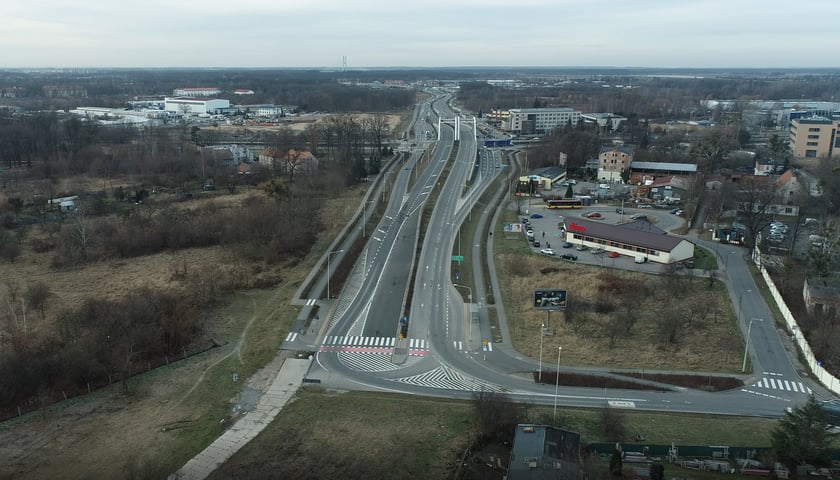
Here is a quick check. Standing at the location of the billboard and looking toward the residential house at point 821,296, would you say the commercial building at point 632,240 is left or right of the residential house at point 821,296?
left

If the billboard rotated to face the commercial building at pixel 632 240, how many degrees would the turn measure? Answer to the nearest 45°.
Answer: approximately 180°

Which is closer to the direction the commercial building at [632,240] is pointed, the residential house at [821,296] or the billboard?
the billboard

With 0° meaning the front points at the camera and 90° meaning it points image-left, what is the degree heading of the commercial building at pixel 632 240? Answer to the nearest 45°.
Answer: approximately 45°

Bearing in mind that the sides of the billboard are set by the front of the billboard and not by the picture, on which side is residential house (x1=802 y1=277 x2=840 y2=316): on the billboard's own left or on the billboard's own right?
on the billboard's own left

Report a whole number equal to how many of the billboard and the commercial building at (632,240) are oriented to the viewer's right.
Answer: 0

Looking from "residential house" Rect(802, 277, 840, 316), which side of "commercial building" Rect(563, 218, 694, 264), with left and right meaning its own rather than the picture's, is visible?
left

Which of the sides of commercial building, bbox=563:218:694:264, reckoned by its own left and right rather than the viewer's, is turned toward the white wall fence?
left

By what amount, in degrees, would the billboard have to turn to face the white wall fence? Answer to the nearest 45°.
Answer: approximately 90° to its left

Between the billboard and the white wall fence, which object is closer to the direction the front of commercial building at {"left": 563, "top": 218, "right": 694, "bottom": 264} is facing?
the billboard
